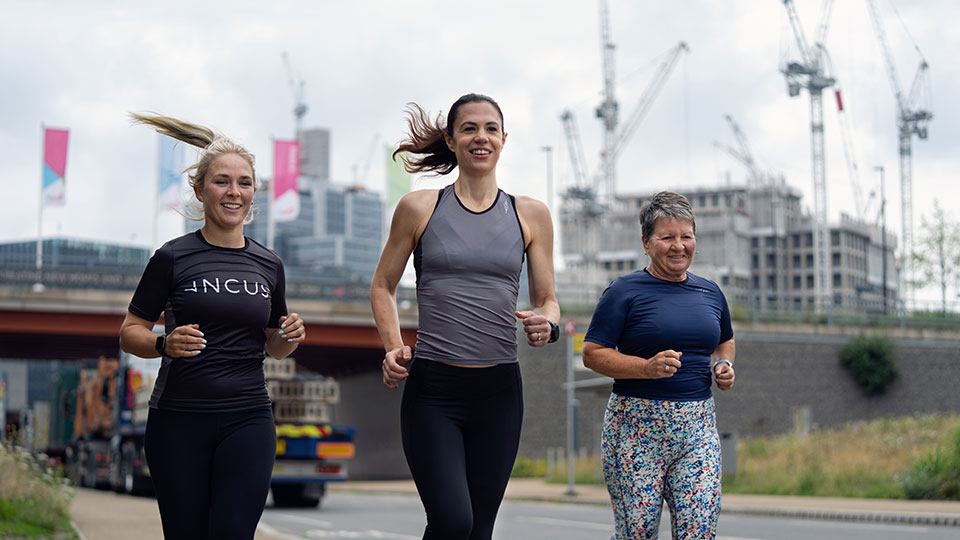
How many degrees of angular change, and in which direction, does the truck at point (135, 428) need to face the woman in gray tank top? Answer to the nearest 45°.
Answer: approximately 135° to its left

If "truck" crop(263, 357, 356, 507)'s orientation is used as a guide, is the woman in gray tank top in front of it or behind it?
behind

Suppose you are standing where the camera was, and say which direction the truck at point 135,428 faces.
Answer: facing away from the viewer and to the left of the viewer

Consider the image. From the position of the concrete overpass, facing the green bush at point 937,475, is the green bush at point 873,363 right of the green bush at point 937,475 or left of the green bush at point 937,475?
left

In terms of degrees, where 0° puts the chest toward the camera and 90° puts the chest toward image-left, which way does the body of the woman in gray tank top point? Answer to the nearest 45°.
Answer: approximately 0°

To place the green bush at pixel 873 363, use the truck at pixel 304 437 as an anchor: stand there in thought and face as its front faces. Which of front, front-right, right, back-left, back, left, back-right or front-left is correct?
front-right

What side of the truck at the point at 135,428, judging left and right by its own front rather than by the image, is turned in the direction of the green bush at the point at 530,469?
right

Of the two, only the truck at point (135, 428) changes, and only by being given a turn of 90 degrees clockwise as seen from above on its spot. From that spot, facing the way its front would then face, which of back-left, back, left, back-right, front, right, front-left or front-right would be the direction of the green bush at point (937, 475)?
right

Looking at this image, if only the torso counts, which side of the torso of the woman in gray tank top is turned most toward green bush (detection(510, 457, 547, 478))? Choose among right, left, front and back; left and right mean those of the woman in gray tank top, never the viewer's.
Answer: back

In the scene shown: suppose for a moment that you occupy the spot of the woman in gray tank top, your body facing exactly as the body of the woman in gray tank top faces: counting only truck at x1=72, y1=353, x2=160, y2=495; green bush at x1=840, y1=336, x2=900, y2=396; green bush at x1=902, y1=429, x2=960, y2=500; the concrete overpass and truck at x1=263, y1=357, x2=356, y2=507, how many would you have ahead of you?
0

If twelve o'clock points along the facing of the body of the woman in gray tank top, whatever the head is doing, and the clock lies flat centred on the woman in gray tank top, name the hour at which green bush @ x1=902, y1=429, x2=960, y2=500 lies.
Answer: The green bush is roughly at 7 o'clock from the woman in gray tank top.

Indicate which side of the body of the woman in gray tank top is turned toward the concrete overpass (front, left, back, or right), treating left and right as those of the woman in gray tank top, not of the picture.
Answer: back
